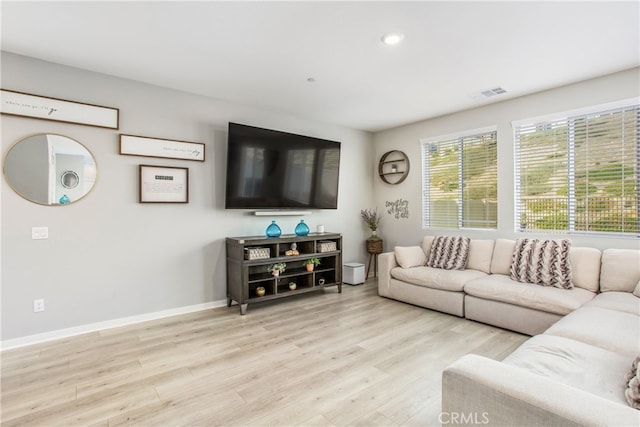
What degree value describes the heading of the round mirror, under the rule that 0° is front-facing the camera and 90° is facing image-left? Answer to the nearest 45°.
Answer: approximately 0°

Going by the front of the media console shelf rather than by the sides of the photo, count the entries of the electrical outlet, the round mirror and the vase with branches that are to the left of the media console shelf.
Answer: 1

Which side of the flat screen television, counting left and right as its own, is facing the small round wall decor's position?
left

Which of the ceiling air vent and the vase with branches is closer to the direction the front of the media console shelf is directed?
the ceiling air vent

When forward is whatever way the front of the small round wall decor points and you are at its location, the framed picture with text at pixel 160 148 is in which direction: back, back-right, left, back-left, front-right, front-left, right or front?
front

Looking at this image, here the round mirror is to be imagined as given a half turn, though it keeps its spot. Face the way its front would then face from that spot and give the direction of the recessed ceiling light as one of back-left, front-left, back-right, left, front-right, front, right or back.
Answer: back-right

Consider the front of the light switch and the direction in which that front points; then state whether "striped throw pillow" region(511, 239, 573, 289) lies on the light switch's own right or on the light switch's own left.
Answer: on the light switch's own left

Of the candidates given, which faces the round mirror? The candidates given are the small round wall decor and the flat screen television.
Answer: the small round wall decor

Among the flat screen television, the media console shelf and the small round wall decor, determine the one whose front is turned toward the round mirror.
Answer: the small round wall decor

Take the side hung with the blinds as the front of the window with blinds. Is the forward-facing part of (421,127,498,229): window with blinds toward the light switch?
yes

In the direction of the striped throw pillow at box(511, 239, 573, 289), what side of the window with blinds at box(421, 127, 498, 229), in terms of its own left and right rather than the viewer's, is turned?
left

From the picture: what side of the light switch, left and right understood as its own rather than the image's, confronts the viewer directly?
front

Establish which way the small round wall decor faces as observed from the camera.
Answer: facing the viewer and to the left of the viewer

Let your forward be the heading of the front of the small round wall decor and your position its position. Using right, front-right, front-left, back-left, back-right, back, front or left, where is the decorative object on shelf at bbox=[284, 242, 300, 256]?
front

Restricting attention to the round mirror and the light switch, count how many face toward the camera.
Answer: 2

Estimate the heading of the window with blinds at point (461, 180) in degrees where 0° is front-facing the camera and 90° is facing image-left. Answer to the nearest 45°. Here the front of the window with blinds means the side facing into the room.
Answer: approximately 45°
